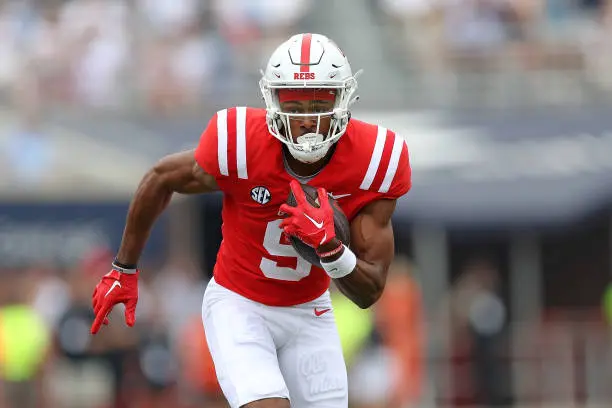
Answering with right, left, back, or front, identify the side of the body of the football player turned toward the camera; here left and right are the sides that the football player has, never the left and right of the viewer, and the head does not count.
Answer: front

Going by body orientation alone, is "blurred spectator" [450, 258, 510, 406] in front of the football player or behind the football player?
behind

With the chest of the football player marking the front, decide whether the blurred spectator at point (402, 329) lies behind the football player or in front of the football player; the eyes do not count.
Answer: behind

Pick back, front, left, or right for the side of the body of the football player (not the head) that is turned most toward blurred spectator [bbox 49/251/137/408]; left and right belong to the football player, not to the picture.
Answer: back
